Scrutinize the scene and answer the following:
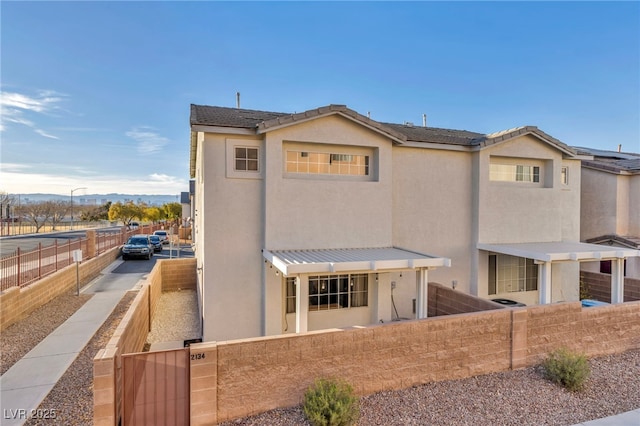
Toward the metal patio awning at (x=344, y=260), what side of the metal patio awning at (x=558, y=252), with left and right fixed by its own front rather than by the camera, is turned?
right

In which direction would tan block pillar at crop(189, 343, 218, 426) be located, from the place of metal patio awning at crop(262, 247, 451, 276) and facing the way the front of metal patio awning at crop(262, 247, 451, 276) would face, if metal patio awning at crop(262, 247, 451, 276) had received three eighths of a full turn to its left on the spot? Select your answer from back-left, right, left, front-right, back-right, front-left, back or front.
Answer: back-left

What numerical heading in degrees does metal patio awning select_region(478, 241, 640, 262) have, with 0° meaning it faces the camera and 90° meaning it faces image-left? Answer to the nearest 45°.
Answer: approximately 315°

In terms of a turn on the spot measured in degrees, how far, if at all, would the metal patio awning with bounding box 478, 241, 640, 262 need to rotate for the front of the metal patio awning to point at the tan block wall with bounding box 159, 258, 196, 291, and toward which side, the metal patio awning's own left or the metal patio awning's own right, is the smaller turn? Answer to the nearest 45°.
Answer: approximately 135° to the metal patio awning's own right

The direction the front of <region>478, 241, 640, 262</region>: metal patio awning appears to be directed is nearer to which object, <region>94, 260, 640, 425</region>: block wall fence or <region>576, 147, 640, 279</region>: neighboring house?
the block wall fence

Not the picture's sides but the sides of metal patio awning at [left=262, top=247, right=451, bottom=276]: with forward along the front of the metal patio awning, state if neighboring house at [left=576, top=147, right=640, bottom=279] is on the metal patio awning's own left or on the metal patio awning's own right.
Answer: on the metal patio awning's own left
